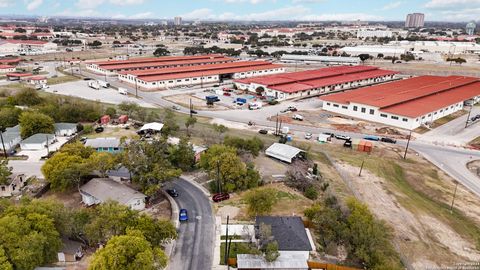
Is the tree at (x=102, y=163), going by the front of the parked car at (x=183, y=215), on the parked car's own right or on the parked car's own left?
on the parked car's own right

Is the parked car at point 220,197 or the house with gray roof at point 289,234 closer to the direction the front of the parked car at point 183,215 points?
the house with gray roof

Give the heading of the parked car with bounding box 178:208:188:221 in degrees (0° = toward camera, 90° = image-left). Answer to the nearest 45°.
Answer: approximately 0°

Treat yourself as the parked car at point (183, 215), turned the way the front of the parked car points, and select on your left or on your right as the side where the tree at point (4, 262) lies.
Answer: on your right

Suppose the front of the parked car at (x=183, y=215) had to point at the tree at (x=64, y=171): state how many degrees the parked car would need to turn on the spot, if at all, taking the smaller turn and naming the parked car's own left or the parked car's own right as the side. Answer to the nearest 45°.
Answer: approximately 135° to the parked car's own right

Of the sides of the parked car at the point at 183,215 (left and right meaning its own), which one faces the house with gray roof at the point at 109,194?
right

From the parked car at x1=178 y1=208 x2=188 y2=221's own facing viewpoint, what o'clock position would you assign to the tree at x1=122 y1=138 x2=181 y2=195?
The tree is roughly at 5 o'clock from the parked car.

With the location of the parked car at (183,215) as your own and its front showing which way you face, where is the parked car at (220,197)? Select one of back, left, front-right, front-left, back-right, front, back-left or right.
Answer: back-left

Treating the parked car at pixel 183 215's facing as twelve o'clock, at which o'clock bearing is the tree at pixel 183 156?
The tree is roughly at 6 o'clock from the parked car.
